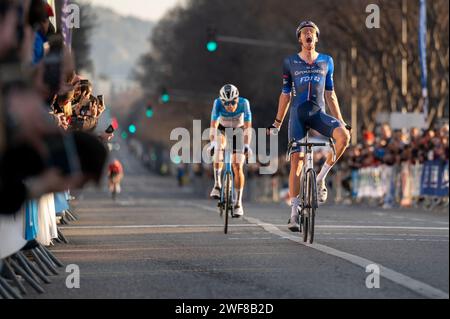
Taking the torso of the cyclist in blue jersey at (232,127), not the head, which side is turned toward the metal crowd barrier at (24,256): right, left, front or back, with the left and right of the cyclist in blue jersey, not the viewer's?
front

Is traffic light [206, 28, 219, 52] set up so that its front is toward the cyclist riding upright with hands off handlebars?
yes

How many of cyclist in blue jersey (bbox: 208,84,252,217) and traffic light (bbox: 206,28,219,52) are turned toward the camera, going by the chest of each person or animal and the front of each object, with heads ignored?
2

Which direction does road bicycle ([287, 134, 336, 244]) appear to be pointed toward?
toward the camera

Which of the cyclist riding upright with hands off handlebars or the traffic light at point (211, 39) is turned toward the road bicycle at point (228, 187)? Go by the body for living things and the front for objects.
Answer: the traffic light

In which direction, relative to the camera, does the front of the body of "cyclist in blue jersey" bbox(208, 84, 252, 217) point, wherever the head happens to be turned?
toward the camera

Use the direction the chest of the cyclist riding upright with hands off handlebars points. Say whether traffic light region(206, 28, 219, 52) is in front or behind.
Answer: behind

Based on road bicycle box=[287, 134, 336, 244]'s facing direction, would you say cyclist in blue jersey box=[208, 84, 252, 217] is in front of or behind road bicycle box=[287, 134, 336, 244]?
behind

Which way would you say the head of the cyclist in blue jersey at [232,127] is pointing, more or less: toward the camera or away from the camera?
toward the camera

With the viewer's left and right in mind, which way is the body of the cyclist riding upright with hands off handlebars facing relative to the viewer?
facing the viewer

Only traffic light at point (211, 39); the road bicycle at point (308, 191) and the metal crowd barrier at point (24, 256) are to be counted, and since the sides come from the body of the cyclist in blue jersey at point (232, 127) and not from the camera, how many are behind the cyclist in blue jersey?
1

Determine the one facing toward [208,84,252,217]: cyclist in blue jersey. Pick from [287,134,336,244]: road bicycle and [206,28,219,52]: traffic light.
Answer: the traffic light

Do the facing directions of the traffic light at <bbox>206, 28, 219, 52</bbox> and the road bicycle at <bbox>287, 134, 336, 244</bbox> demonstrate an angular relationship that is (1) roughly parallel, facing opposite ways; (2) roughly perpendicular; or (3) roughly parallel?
roughly parallel

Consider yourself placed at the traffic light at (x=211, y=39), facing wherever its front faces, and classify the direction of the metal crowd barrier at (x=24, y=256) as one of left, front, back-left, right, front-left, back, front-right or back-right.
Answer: front
